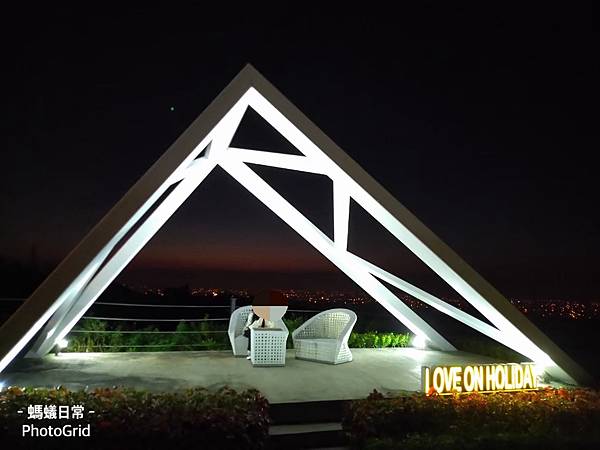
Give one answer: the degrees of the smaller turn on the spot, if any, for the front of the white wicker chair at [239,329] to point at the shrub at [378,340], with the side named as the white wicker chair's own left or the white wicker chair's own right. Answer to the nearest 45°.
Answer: approximately 90° to the white wicker chair's own left

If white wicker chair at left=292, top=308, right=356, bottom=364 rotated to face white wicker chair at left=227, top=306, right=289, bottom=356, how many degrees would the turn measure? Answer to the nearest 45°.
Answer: approximately 45° to its right

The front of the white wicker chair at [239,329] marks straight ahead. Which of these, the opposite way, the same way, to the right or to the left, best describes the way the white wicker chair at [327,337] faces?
to the right

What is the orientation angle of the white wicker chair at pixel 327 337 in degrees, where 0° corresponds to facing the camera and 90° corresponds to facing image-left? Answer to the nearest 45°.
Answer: approximately 45°

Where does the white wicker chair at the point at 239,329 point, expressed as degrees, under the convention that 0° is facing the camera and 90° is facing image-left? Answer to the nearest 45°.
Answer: approximately 315°

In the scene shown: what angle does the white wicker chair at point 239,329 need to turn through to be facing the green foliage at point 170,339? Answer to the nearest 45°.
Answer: approximately 180°

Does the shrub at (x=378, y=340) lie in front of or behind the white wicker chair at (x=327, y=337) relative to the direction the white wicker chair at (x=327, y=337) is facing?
behind
